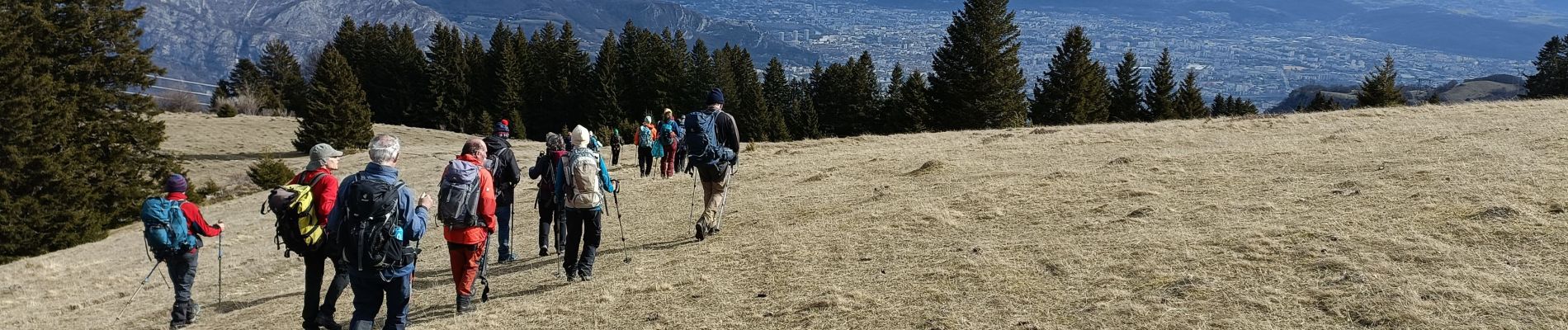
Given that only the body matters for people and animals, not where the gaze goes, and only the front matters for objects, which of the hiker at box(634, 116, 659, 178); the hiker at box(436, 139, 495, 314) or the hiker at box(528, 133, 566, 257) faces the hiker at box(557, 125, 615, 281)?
the hiker at box(436, 139, 495, 314)

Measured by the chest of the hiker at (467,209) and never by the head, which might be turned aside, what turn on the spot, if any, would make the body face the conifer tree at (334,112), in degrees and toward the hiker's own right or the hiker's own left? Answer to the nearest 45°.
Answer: approximately 45° to the hiker's own left

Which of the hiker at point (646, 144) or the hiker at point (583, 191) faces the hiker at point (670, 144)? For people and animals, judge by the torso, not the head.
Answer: the hiker at point (583, 191)

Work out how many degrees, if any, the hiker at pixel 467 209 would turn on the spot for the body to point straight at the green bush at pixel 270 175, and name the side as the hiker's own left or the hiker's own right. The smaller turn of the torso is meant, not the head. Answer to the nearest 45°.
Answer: approximately 45° to the hiker's own left

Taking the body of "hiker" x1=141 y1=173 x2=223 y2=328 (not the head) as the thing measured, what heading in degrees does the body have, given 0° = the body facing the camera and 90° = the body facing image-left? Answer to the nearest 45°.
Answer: approximately 225°

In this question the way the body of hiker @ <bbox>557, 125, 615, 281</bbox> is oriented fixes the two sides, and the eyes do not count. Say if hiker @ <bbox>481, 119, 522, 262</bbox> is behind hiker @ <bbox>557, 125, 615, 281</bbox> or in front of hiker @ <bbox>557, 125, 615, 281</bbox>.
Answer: in front

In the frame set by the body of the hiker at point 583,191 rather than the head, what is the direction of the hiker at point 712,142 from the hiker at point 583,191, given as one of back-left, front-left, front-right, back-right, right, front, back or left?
front-right

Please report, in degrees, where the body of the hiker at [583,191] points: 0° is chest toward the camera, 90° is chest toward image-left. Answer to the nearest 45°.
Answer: approximately 180°

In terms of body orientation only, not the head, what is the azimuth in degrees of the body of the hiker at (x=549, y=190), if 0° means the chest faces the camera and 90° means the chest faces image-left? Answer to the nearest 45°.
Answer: approximately 180°

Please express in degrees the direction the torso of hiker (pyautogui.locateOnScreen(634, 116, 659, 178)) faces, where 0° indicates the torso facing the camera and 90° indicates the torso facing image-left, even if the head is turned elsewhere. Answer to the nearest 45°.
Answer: approximately 180°

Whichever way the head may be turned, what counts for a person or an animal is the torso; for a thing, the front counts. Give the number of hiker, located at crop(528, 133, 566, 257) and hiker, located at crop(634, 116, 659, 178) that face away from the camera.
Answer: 2

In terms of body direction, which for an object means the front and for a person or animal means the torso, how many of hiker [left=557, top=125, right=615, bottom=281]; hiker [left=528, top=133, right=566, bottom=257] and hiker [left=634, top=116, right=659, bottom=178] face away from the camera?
3

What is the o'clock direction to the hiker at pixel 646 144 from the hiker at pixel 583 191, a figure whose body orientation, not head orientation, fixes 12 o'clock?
the hiker at pixel 646 144 is roughly at 12 o'clock from the hiker at pixel 583 191.
